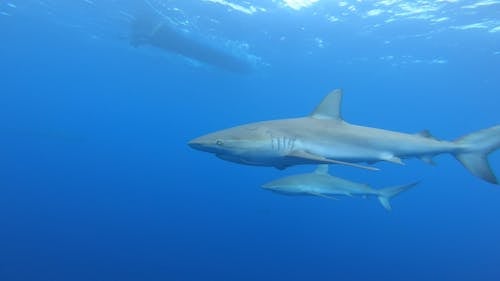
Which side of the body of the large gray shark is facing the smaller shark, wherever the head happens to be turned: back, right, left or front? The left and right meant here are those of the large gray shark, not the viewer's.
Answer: right

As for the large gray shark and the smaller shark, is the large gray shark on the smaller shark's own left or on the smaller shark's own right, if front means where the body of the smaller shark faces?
on the smaller shark's own left

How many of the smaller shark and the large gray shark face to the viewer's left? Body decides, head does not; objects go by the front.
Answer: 2

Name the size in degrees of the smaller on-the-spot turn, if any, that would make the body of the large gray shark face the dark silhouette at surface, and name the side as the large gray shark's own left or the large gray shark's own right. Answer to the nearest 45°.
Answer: approximately 45° to the large gray shark's own right

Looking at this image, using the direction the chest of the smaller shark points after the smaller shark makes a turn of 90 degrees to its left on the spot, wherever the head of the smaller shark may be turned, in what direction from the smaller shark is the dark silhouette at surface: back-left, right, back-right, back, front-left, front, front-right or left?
back-right

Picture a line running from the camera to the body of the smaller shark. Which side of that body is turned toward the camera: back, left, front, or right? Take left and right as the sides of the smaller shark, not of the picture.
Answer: left

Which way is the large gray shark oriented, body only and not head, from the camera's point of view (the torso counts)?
to the viewer's left
